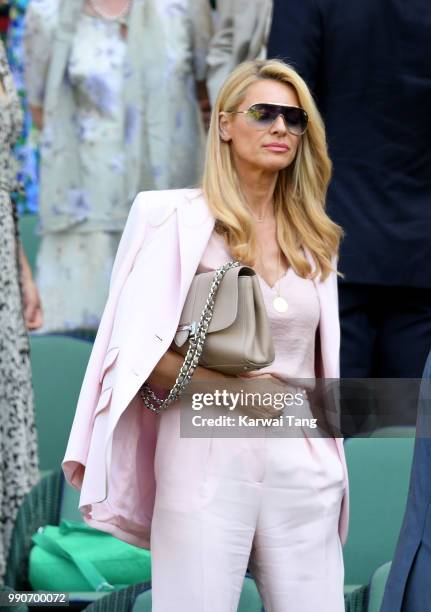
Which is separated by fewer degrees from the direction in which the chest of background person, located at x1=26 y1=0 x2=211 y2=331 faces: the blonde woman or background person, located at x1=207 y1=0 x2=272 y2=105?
the blonde woman

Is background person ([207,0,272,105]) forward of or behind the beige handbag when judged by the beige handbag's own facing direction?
behind

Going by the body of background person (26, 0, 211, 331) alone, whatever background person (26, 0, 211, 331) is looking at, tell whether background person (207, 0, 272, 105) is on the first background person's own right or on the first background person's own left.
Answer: on the first background person's own left

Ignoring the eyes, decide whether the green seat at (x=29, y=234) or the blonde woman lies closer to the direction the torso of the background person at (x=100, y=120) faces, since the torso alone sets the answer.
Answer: the blonde woman

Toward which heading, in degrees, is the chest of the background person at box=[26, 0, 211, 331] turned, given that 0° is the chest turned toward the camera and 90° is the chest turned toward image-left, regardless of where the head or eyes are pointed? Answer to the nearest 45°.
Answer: approximately 0°

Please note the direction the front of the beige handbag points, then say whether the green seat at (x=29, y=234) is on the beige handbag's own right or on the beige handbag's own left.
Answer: on the beige handbag's own right

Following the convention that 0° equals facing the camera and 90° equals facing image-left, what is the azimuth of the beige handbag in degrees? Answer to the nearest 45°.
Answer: approximately 45°

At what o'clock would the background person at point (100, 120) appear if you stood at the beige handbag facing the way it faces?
The background person is roughly at 4 o'clock from the beige handbag.
